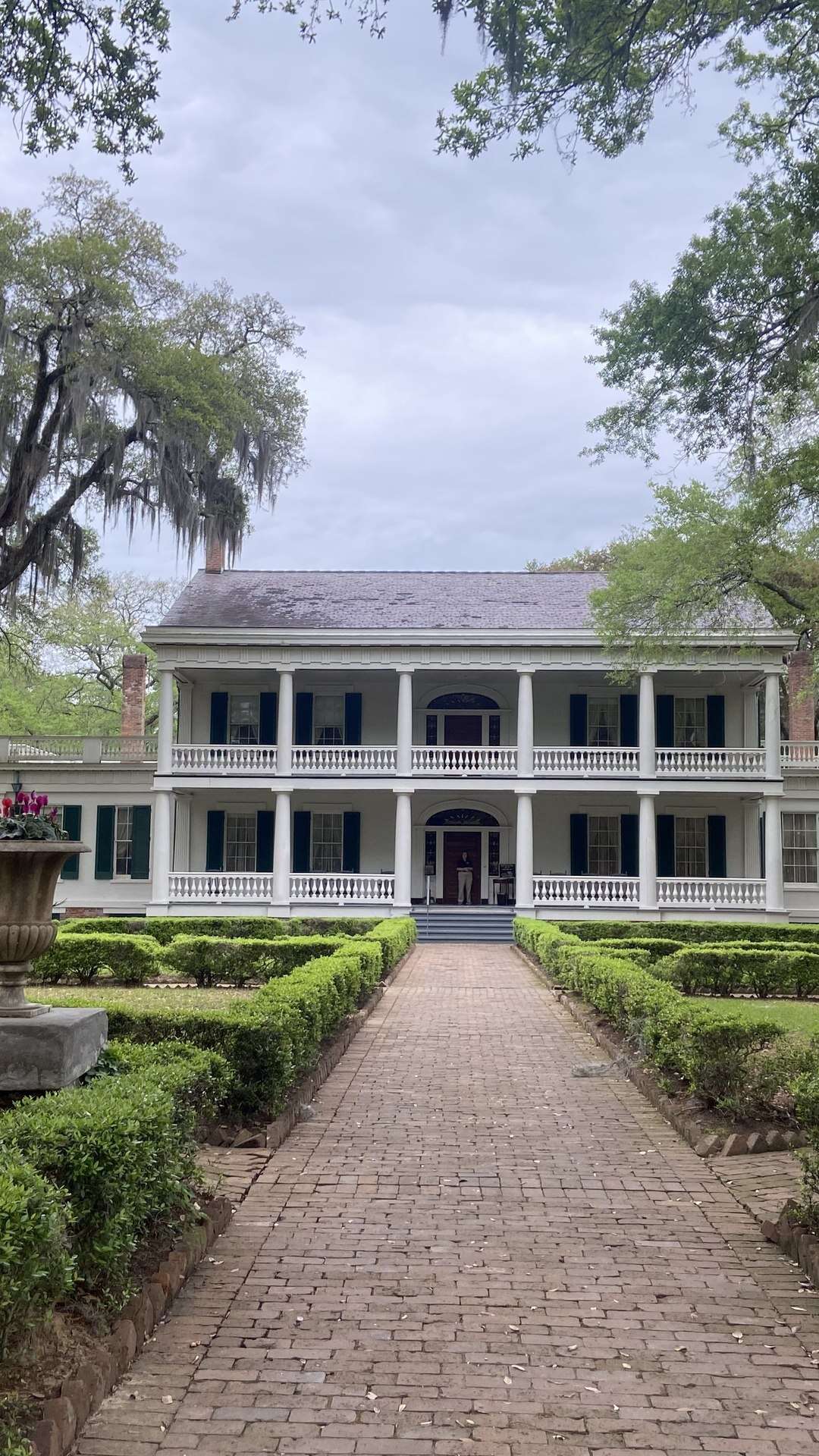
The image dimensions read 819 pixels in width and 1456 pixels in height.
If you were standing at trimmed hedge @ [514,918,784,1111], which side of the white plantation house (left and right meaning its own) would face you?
front

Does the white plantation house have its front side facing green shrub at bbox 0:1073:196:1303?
yes

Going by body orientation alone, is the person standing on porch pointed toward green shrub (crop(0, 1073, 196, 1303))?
yes

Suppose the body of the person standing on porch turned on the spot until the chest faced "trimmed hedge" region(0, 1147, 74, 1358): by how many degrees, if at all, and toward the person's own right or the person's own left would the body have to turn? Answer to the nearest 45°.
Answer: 0° — they already face it

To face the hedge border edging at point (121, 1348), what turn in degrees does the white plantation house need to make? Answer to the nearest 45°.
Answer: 0° — it already faces it

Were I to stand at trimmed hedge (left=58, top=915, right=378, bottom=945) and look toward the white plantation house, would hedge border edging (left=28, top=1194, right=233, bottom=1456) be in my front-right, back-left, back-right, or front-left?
back-right

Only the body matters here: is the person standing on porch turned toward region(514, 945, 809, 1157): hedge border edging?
yes

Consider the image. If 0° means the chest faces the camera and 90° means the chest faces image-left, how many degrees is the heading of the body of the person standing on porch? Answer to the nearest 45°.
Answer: approximately 0°

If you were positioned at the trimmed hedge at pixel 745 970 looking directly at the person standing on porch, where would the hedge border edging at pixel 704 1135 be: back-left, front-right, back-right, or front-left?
back-left

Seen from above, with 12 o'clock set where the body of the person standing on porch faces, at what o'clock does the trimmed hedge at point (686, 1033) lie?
The trimmed hedge is roughly at 12 o'clock from the person standing on porch.

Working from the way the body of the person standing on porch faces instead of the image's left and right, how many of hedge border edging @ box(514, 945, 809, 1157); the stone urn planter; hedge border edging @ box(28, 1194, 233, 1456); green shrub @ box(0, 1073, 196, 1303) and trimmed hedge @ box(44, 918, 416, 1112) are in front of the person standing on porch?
5
